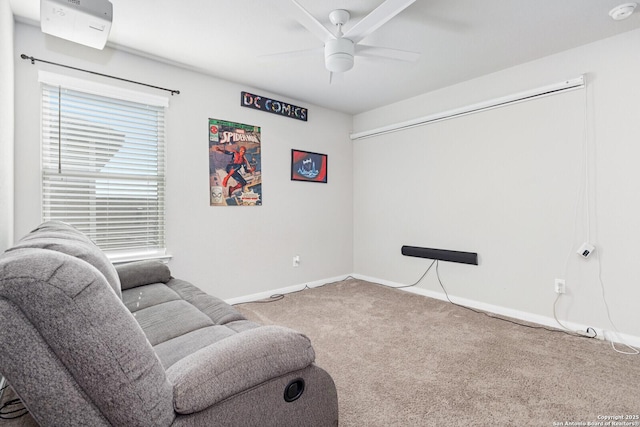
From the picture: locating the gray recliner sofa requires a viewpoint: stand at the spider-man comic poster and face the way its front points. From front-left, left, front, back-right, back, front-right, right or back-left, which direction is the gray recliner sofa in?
front-right

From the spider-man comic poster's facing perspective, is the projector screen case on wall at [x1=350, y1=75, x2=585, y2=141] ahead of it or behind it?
ahead

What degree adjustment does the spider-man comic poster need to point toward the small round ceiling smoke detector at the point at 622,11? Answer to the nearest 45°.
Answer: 0° — it already faces it

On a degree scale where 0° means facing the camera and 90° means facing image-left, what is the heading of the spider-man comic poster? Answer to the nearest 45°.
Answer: approximately 315°

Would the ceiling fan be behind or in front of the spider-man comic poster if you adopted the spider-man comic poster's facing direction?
in front

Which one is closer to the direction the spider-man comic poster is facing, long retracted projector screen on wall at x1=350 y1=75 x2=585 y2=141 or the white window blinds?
the long retracted projector screen on wall

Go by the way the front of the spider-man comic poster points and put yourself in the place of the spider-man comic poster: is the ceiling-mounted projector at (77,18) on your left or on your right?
on your right

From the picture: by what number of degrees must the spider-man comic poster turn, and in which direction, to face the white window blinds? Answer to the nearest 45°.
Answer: approximately 90° to its right
